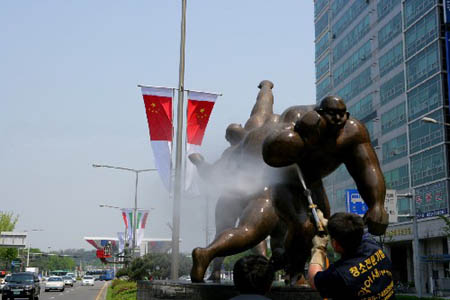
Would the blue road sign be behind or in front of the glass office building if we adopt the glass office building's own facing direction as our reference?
in front

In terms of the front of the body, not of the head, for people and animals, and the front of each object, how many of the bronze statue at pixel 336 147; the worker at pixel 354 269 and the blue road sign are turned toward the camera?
2

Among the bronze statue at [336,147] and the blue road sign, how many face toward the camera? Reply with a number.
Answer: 2

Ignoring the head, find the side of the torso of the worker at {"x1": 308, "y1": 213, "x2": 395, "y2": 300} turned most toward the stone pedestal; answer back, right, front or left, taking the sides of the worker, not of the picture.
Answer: front

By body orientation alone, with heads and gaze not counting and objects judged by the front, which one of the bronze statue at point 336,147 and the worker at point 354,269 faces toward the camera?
the bronze statue

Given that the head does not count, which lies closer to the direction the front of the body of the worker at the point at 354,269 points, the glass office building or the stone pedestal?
the stone pedestal

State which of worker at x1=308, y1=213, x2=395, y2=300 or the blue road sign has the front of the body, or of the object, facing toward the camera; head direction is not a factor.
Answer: the blue road sign

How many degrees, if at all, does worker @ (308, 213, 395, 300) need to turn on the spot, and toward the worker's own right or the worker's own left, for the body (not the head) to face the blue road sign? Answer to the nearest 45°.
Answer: approximately 45° to the worker's own right

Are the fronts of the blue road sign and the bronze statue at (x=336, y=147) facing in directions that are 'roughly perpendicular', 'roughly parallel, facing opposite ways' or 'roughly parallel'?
roughly parallel

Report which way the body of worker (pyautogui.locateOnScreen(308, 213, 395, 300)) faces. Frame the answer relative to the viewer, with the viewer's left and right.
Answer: facing away from the viewer and to the left of the viewer

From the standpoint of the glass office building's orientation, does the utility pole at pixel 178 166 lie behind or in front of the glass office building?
in front

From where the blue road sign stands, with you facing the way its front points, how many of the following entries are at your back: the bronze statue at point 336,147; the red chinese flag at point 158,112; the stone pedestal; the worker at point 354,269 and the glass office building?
1

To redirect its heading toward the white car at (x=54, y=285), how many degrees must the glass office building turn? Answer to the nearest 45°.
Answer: approximately 45° to its right

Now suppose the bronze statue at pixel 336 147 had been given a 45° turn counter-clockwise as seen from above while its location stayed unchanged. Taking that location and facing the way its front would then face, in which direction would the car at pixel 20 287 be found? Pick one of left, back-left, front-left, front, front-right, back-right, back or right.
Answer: back

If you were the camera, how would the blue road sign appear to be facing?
facing the viewer

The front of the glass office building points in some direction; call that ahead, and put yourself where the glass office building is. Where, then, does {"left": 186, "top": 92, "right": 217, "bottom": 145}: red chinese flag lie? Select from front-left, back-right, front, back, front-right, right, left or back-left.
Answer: front-left
